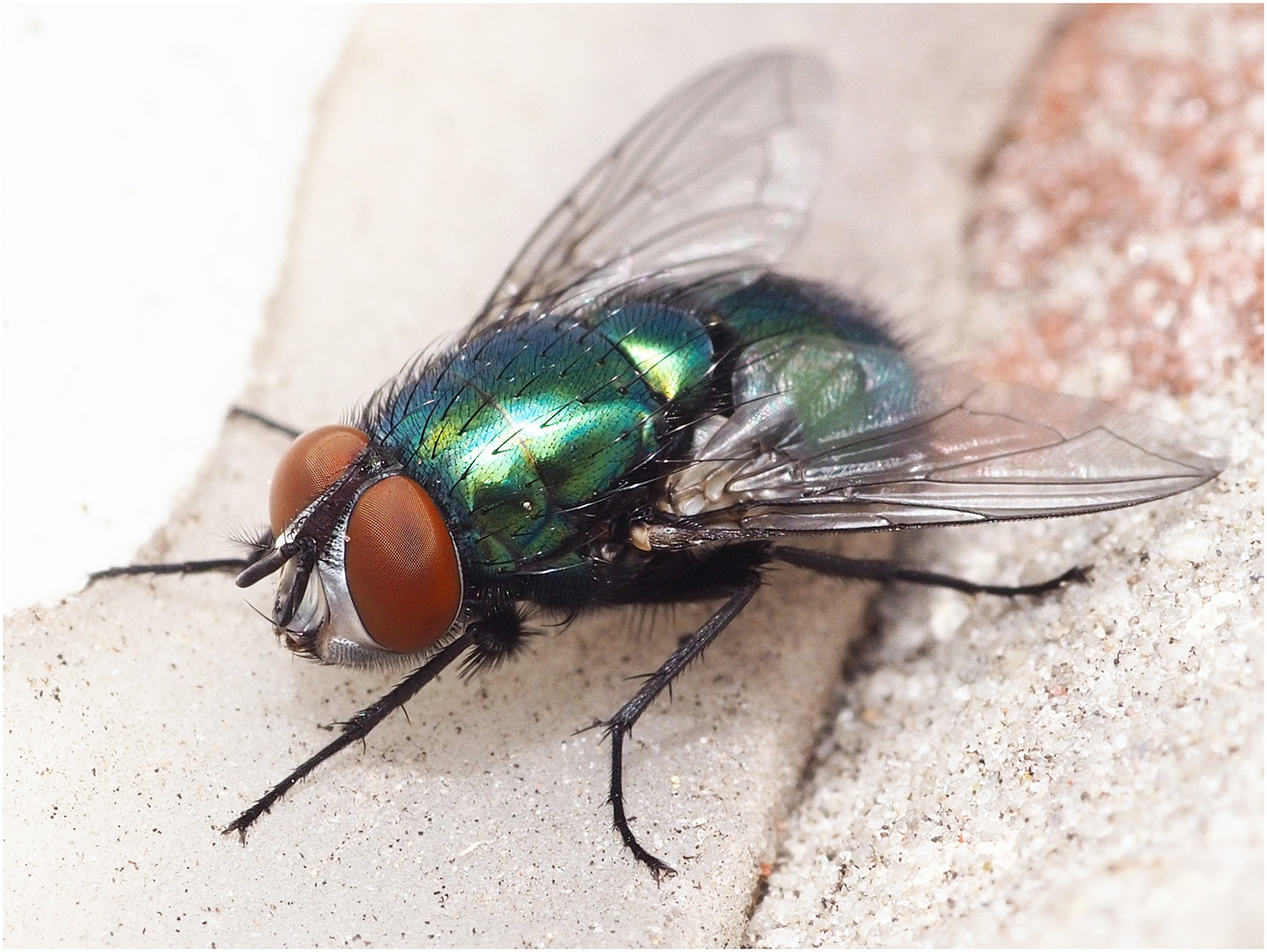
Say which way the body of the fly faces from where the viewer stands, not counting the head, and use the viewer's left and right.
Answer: facing the viewer and to the left of the viewer
